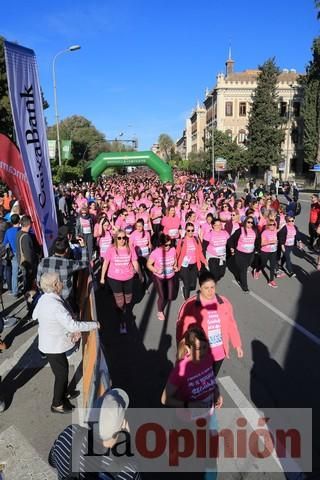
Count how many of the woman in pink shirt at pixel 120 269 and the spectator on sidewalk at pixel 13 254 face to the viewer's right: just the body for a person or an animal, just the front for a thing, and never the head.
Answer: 1

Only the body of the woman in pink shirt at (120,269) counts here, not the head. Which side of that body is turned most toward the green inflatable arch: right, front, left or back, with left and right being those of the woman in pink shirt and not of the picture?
back

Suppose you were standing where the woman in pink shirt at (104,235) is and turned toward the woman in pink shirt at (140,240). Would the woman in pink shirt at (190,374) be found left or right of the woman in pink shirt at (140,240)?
right

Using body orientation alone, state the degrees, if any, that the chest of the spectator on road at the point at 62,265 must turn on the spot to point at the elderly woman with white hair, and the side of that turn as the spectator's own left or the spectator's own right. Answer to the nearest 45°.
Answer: approximately 135° to the spectator's own right

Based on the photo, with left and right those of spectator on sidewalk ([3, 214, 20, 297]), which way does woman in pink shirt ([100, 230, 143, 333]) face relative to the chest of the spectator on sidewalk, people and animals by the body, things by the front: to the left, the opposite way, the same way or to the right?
to the right

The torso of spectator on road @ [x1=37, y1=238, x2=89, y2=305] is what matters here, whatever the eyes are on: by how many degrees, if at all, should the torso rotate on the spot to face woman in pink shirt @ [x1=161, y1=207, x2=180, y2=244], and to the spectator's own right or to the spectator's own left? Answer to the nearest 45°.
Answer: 0° — they already face them

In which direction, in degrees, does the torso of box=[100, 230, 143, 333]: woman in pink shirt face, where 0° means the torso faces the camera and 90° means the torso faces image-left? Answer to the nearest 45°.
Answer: approximately 0°

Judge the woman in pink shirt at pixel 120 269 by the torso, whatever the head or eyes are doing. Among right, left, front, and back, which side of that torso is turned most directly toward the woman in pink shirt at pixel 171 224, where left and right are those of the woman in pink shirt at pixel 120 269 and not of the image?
back

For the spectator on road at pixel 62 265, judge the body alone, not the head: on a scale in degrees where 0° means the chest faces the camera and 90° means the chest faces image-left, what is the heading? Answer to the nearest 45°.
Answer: approximately 225°

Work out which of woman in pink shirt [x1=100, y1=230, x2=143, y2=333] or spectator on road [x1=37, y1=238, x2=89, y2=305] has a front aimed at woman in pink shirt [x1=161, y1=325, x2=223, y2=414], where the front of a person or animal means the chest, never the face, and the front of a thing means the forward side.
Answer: woman in pink shirt [x1=100, y1=230, x2=143, y2=333]

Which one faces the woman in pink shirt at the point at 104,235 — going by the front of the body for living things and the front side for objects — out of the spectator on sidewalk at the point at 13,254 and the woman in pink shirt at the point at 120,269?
the spectator on sidewalk

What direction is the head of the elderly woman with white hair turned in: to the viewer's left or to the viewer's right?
to the viewer's right

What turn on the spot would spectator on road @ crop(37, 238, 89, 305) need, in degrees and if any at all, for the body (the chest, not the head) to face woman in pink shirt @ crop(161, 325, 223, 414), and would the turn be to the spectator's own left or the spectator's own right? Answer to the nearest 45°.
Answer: approximately 135° to the spectator's own right
